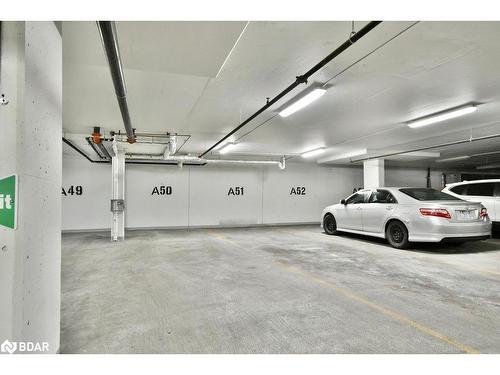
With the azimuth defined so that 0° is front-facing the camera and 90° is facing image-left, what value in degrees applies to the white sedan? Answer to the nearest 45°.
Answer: approximately 135°

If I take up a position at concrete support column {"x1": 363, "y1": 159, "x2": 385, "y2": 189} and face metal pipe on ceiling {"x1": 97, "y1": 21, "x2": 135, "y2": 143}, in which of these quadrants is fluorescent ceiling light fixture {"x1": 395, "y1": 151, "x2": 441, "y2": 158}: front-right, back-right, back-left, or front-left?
back-left

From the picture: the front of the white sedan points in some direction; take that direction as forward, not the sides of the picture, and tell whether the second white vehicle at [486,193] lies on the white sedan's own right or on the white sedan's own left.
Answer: on the white sedan's own right

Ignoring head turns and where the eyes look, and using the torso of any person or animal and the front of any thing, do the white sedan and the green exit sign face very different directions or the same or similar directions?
very different directions

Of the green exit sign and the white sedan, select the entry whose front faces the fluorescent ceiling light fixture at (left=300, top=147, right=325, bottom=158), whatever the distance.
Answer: the white sedan

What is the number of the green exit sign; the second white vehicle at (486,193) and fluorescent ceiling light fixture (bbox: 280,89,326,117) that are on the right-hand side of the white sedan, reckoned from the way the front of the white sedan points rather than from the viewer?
1

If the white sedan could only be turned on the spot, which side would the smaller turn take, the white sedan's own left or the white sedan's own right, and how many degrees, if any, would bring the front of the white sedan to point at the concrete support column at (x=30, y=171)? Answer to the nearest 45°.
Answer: approximately 135° to the white sedan's own left

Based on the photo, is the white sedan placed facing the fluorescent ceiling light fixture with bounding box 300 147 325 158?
yes
